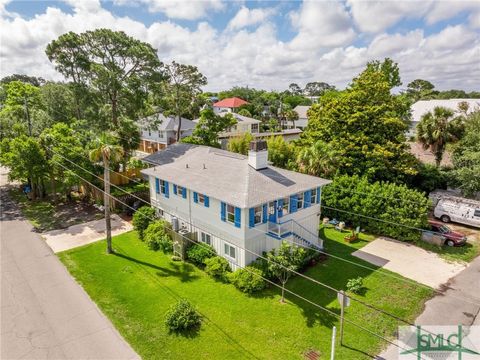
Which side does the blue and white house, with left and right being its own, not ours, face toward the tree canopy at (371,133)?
left

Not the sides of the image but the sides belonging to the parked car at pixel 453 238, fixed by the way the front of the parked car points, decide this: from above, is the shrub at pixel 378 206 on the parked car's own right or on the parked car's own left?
on the parked car's own right

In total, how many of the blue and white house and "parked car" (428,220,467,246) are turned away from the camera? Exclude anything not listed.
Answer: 0

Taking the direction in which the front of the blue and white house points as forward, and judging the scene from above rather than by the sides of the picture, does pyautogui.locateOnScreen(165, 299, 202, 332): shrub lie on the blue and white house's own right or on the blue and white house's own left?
on the blue and white house's own right

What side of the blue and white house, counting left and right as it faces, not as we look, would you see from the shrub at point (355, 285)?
front

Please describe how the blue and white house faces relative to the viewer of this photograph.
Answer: facing the viewer and to the right of the viewer
